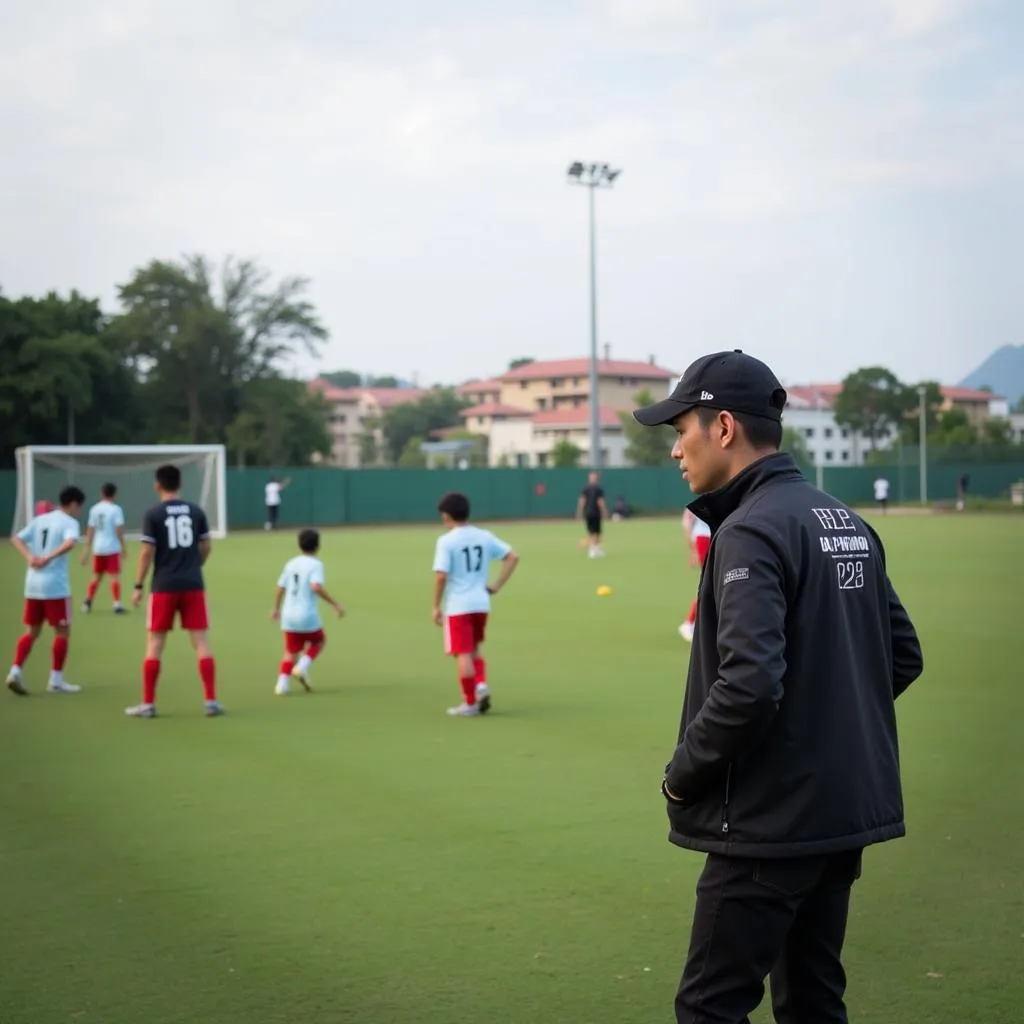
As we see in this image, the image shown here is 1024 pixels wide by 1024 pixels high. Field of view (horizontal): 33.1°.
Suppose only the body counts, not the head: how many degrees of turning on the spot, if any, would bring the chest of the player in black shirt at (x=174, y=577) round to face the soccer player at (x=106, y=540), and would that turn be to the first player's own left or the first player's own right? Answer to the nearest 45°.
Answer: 0° — they already face them

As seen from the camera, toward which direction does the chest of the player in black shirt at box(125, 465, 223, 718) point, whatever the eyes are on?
away from the camera

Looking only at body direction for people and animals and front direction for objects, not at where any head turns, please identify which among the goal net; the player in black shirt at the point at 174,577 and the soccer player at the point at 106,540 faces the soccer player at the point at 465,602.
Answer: the goal net

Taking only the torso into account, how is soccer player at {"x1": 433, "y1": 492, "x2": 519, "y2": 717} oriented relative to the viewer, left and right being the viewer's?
facing away from the viewer and to the left of the viewer

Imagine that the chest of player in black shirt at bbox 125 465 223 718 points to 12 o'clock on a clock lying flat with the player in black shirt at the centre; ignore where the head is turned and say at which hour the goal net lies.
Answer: The goal net is roughly at 12 o'clock from the player in black shirt.

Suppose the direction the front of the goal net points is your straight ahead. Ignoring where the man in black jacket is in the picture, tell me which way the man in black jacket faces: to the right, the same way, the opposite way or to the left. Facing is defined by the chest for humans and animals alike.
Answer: the opposite way

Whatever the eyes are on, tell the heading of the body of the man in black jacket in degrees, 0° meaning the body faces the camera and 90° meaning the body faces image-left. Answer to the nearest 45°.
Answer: approximately 135°

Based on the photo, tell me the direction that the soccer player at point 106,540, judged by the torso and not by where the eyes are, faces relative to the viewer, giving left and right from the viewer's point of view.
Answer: facing away from the viewer
